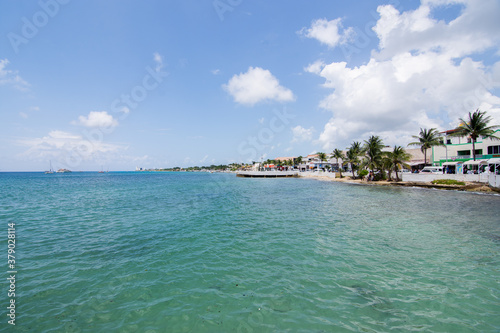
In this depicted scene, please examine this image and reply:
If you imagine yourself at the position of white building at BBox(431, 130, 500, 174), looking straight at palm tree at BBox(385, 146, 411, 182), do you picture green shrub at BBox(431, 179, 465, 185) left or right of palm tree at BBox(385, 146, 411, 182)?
left

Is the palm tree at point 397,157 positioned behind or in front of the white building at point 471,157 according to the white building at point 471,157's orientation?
in front

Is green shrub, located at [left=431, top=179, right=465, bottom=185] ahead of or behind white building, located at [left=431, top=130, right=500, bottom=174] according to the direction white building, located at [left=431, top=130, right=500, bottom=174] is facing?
ahead

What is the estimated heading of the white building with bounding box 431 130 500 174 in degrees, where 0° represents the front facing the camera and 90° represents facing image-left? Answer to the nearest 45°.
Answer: approximately 45°
